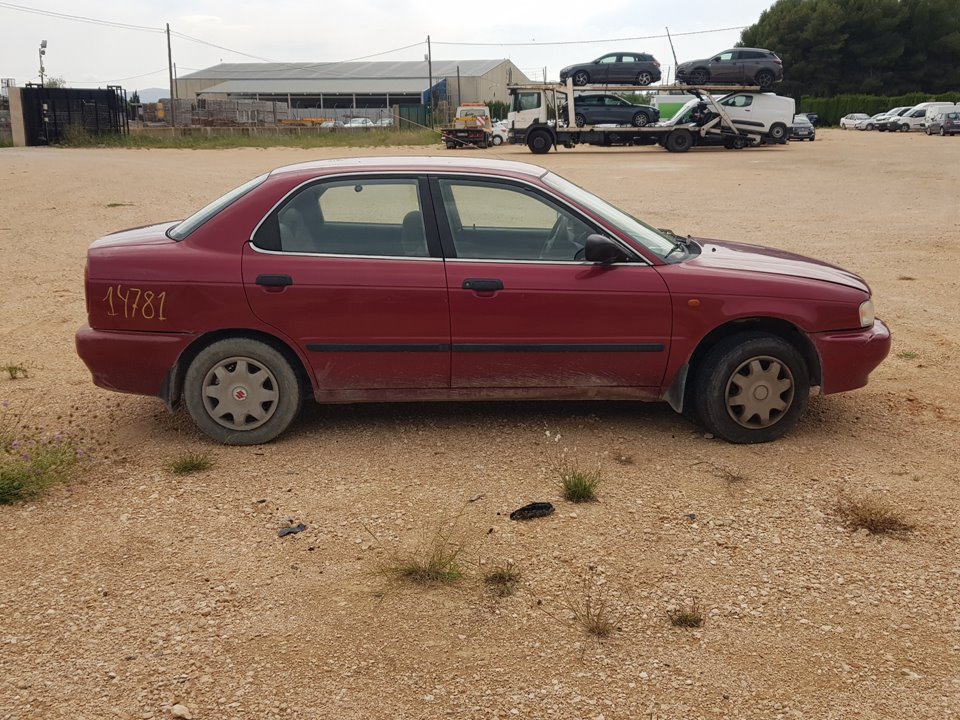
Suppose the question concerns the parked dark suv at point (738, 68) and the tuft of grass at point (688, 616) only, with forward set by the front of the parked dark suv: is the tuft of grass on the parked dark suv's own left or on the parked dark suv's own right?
on the parked dark suv's own left

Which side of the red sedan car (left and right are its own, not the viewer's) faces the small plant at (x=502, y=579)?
right

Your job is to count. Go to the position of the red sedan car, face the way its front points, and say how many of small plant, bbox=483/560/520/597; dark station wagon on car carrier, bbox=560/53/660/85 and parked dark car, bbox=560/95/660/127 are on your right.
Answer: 1

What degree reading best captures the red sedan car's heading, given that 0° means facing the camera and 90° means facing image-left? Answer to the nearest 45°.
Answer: approximately 270°

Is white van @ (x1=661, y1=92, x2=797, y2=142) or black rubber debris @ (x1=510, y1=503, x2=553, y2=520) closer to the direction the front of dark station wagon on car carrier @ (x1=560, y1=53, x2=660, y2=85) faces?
the black rubber debris

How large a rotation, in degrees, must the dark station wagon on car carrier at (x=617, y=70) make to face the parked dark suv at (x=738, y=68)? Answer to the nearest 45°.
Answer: approximately 180°

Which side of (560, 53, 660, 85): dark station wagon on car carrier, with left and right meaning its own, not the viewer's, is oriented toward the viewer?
left

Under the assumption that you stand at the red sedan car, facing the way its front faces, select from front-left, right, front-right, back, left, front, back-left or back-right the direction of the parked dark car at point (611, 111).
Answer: left

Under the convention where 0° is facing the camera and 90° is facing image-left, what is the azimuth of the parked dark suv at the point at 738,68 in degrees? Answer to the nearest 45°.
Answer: approximately 90°

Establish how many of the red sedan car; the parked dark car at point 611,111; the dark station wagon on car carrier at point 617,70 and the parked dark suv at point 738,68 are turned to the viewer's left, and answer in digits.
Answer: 2
